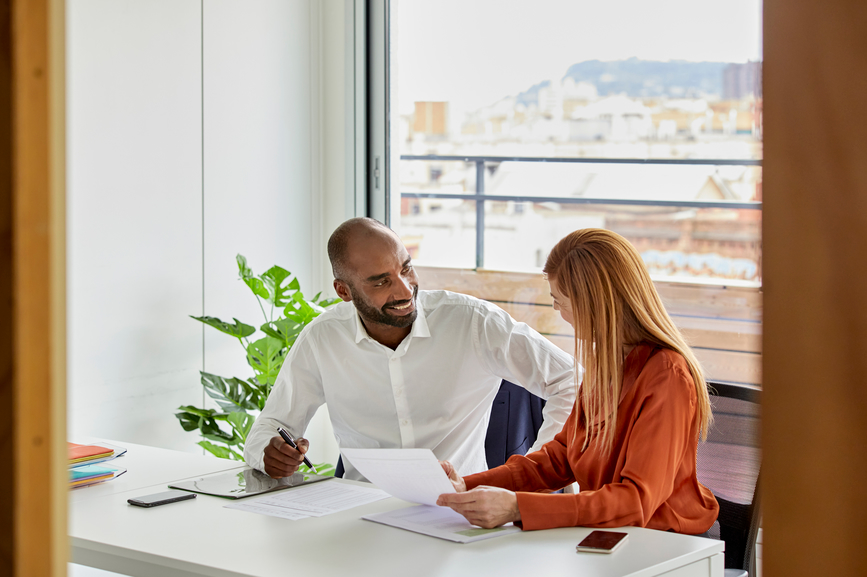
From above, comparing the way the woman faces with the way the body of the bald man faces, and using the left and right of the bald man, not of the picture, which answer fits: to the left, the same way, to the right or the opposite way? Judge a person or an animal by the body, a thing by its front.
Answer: to the right

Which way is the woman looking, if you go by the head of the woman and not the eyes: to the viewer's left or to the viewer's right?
to the viewer's left

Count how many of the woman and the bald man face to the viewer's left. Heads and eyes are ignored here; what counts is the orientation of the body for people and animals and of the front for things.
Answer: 1

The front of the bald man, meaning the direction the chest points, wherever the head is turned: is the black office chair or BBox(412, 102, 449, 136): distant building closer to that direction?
the black office chair

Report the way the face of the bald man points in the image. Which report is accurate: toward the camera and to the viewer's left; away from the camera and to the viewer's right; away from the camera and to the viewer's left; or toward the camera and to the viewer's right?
toward the camera and to the viewer's right

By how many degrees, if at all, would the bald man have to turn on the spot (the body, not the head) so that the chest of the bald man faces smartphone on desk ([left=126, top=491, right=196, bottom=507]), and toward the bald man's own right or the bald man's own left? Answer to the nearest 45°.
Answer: approximately 45° to the bald man's own right

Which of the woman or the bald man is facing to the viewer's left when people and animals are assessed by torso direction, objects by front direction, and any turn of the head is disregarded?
the woman

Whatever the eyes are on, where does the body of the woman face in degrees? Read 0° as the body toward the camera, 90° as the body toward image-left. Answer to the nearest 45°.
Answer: approximately 90°

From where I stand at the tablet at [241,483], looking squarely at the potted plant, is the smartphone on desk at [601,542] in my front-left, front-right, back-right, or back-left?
back-right

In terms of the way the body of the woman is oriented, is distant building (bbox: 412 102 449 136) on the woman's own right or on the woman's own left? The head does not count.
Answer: on the woman's own right
